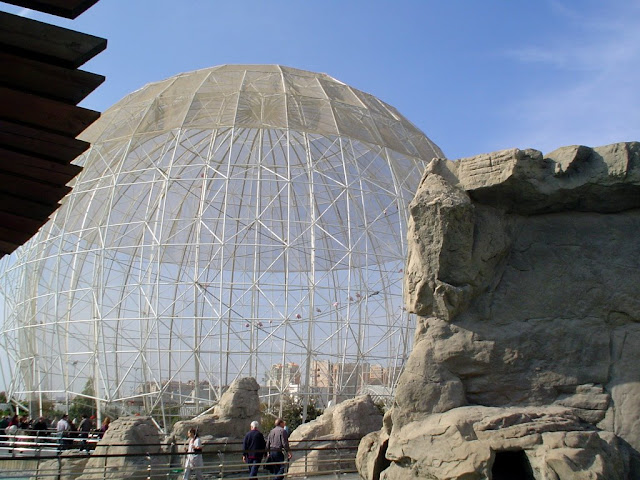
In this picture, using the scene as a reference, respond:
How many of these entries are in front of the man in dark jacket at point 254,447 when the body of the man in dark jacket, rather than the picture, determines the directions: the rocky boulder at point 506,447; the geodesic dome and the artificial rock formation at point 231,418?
2

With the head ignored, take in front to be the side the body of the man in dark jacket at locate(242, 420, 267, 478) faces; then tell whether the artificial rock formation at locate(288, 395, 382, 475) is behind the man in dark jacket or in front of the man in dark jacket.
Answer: in front

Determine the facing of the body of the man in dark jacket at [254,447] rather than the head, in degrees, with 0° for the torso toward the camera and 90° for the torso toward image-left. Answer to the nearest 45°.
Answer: approximately 180°

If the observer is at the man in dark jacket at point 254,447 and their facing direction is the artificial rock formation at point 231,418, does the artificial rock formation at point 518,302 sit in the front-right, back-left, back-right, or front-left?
back-right

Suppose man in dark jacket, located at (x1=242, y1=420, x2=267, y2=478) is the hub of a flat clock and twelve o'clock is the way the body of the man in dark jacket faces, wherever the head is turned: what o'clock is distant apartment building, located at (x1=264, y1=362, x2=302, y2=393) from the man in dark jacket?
The distant apartment building is roughly at 12 o'clock from the man in dark jacket.

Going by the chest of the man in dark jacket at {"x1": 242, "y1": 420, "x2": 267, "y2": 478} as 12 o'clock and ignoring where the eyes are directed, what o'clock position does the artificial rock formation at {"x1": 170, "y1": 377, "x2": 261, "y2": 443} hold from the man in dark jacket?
The artificial rock formation is roughly at 12 o'clock from the man in dark jacket.

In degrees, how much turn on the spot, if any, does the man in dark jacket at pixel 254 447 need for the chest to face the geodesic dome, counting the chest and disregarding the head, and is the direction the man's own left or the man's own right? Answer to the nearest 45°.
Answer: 0° — they already face it
